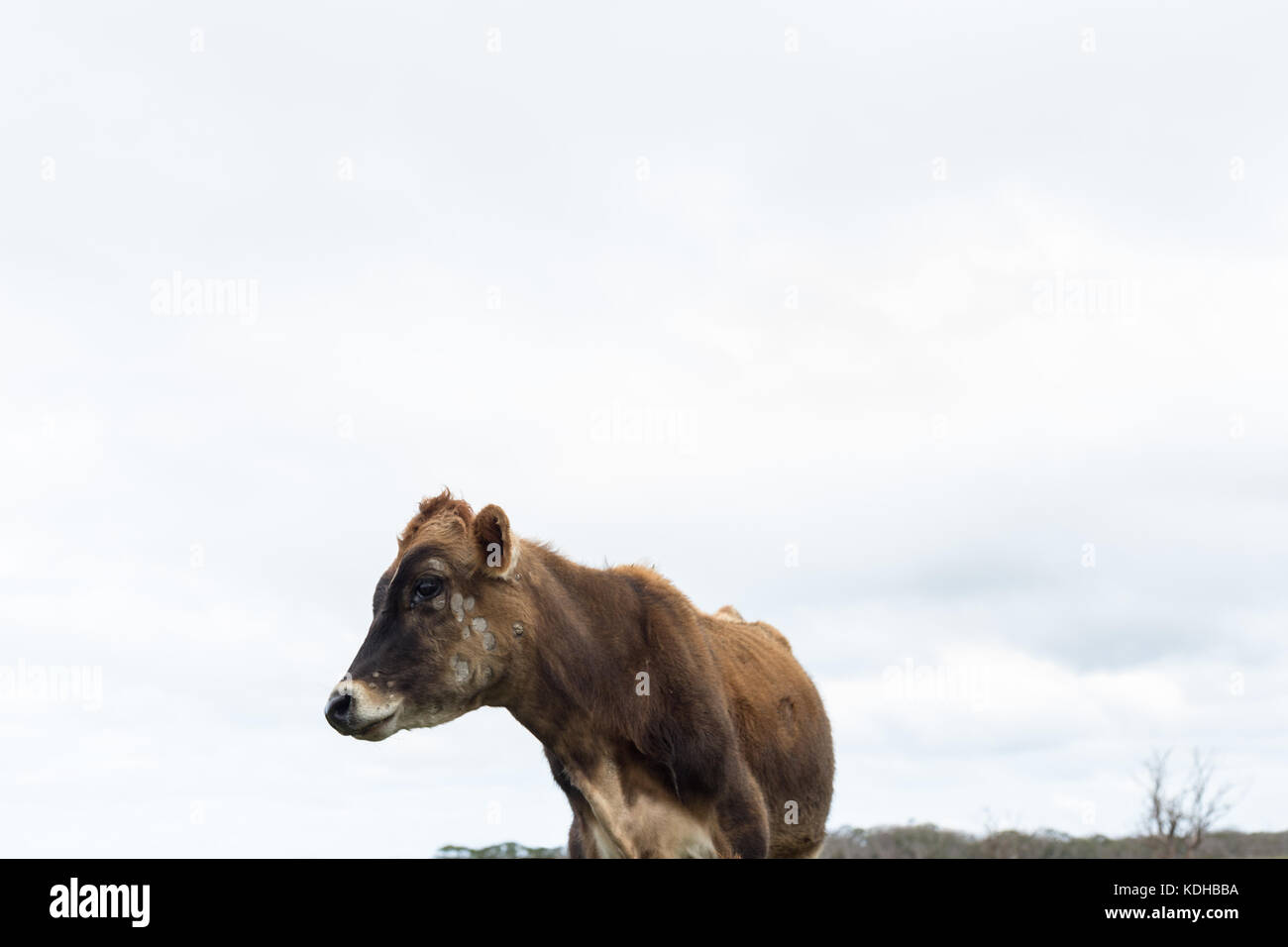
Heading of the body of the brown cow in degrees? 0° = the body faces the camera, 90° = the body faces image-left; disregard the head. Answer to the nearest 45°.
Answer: approximately 45°
